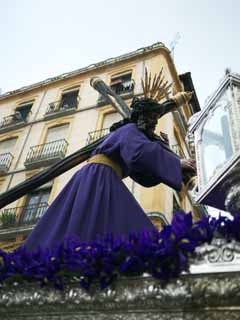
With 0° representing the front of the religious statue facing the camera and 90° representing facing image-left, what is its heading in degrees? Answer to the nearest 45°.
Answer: approximately 270°
